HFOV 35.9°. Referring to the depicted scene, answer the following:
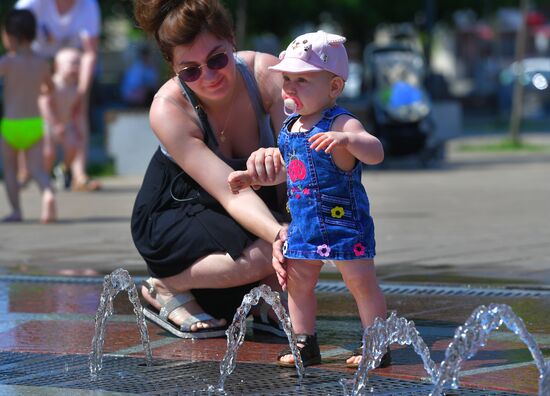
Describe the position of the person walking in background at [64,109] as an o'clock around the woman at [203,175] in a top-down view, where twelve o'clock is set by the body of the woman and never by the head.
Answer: The person walking in background is roughly at 7 o'clock from the woman.

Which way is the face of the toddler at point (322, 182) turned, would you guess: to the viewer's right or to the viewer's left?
to the viewer's left

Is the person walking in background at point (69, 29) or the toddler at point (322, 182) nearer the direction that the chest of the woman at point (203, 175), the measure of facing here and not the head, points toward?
the toddler

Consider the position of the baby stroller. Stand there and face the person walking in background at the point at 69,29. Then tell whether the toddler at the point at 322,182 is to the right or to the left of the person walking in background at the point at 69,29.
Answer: left

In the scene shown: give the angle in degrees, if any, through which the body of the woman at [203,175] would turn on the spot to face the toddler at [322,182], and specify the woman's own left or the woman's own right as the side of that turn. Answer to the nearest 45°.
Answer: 0° — they already face them

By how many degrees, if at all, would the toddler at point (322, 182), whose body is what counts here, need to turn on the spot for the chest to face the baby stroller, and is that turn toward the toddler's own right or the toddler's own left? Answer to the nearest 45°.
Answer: approximately 135° to the toddler's own right

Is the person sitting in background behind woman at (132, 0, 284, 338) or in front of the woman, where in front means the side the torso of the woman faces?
behind

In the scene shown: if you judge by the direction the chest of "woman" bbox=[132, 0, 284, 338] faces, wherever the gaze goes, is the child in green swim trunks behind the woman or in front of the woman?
behind

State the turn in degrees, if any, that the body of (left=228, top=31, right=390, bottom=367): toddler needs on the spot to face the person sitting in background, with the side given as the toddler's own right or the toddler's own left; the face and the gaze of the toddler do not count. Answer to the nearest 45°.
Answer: approximately 135° to the toddler's own right

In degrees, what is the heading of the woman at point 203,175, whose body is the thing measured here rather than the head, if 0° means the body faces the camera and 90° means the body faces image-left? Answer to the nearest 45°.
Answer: approximately 315°

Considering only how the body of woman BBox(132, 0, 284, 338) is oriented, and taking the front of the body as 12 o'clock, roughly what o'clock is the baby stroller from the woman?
The baby stroller is roughly at 8 o'clock from the woman.
